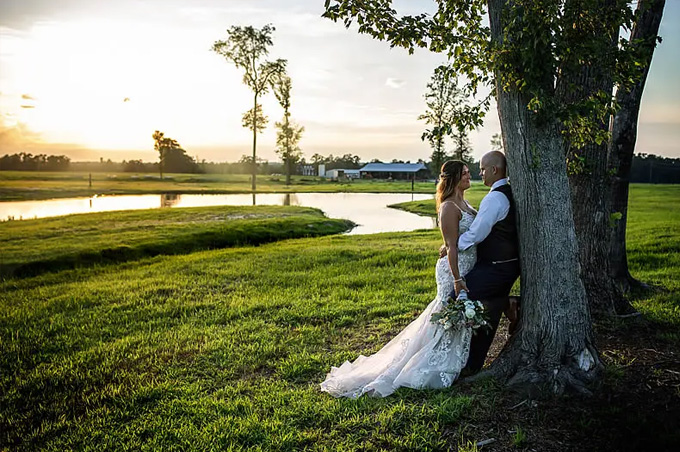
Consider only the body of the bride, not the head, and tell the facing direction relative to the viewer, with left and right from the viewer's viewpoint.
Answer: facing to the right of the viewer

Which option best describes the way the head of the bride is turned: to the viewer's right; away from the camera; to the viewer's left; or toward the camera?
to the viewer's right

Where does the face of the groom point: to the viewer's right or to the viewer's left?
to the viewer's left
